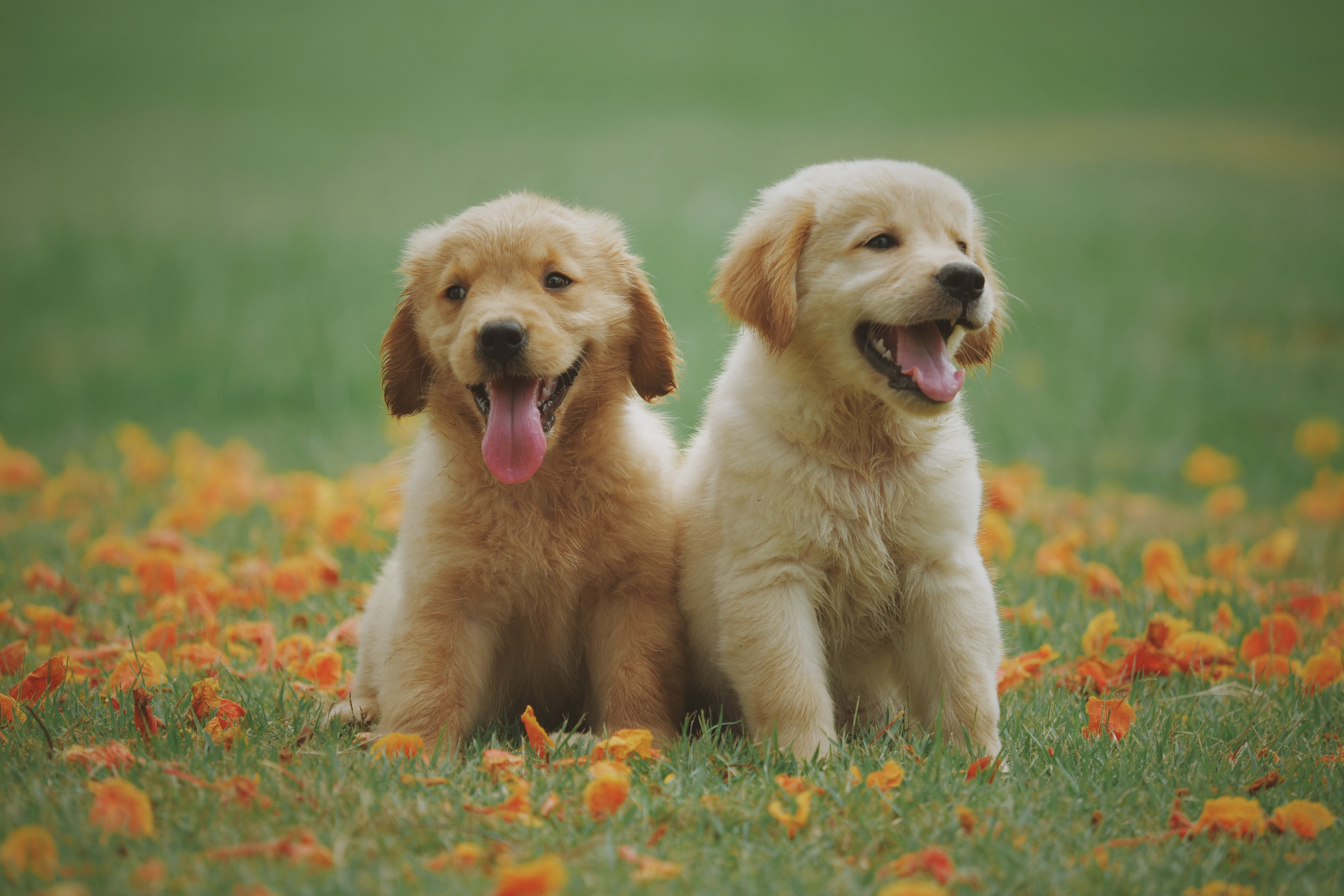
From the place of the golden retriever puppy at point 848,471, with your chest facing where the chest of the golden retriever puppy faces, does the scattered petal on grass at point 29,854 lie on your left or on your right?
on your right

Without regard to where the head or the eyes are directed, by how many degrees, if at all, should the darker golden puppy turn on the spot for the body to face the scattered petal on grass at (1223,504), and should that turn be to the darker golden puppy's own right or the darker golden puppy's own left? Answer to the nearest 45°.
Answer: approximately 135° to the darker golden puppy's own left

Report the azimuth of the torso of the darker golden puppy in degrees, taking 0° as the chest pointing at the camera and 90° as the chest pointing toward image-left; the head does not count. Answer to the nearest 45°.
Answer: approximately 0°

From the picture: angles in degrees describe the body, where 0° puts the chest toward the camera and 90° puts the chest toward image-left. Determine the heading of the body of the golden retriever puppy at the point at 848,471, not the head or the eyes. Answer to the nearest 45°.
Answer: approximately 315°

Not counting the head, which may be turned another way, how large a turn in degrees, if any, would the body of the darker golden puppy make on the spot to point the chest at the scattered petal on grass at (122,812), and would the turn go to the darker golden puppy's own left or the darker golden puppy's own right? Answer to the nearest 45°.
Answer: approximately 45° to the darker golden puppy's own right

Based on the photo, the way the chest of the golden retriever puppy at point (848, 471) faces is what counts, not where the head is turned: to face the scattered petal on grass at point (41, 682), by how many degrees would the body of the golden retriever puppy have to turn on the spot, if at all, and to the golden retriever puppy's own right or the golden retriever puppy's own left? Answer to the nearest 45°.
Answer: approximately 135° to the golden retriever puppy's own right

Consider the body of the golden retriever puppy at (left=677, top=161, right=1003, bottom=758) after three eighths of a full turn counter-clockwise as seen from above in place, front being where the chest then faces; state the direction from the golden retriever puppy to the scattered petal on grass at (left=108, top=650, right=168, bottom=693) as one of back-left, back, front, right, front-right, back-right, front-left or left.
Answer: left
